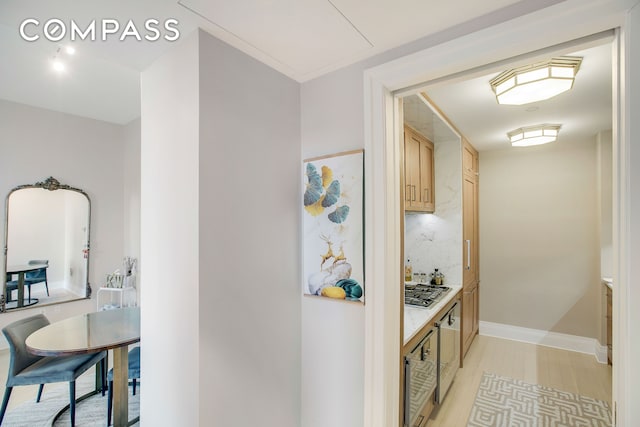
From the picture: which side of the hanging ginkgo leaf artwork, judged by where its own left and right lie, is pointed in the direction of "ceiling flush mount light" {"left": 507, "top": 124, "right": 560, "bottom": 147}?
back

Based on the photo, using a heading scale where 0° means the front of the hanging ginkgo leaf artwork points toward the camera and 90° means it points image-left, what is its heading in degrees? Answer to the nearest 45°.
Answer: approximately 45°

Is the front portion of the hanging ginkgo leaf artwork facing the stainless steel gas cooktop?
no

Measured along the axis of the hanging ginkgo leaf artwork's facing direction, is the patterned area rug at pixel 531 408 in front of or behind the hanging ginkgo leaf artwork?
behind

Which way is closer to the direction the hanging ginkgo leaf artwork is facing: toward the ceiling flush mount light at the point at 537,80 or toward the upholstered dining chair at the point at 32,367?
the upholstered dining chair

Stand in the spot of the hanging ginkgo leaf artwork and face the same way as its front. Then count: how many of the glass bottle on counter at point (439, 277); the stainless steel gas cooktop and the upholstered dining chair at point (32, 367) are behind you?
2

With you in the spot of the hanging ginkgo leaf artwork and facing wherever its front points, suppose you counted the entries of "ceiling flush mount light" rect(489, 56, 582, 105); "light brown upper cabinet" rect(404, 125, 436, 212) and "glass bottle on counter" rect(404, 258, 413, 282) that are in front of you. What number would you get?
0

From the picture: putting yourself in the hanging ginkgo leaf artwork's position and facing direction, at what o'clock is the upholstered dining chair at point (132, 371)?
The upholstered dining chair is roughly at 2 o'clock from the hanging ginkgo leaf artwork.

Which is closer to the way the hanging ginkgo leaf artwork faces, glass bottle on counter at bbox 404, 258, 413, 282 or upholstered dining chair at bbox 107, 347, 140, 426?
the upholstered dining chair

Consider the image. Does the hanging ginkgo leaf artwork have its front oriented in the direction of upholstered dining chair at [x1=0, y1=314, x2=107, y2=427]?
no

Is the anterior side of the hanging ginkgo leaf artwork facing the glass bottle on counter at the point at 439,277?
no

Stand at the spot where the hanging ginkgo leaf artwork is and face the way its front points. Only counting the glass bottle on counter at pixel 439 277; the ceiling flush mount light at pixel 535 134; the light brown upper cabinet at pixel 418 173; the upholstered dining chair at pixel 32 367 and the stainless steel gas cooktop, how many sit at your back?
4

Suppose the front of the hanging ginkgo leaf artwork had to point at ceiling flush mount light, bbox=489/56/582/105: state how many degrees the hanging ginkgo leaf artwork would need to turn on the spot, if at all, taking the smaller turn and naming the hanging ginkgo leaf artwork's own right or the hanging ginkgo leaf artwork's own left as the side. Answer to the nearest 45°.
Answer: approximately 135° to the hanging ginkgo leaf artwork's own left

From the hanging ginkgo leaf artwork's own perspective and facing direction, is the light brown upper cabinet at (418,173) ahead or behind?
behind
